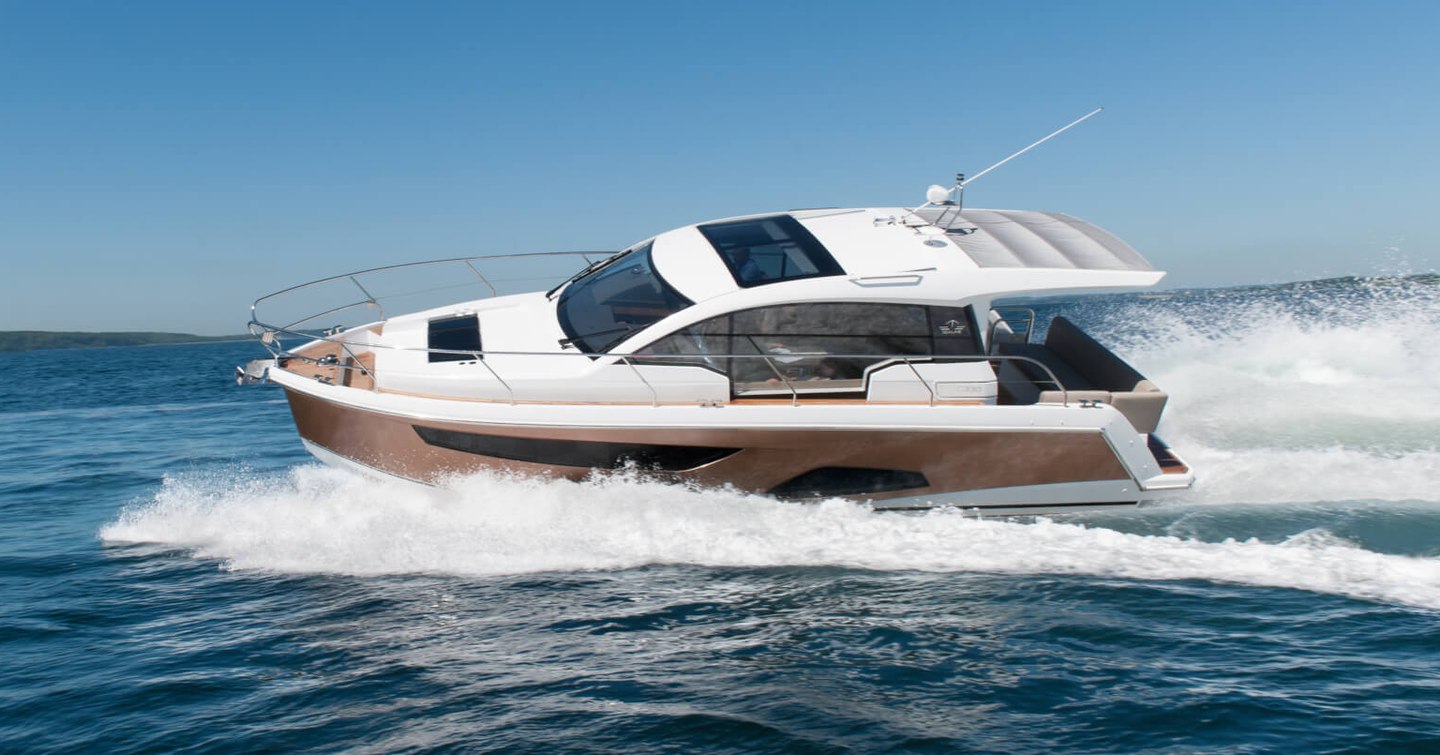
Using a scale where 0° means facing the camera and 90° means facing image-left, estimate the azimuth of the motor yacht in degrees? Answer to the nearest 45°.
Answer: approximately 90°
